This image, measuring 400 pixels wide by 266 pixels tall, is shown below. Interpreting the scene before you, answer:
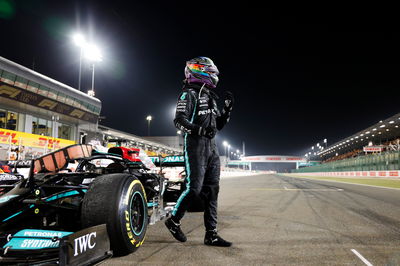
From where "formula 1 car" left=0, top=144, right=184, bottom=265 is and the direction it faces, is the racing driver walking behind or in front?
behind

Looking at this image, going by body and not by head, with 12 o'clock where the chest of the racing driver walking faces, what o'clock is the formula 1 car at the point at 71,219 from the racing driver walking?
The formula 1 car is roughly at 3 o'clock from the racing driver walking.

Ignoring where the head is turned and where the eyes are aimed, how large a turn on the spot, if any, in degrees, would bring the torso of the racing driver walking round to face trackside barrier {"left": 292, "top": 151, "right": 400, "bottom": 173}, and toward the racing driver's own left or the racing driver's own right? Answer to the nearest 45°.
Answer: approximately 90° to the racing driver's own left

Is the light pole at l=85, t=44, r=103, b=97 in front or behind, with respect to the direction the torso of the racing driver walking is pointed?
behind
